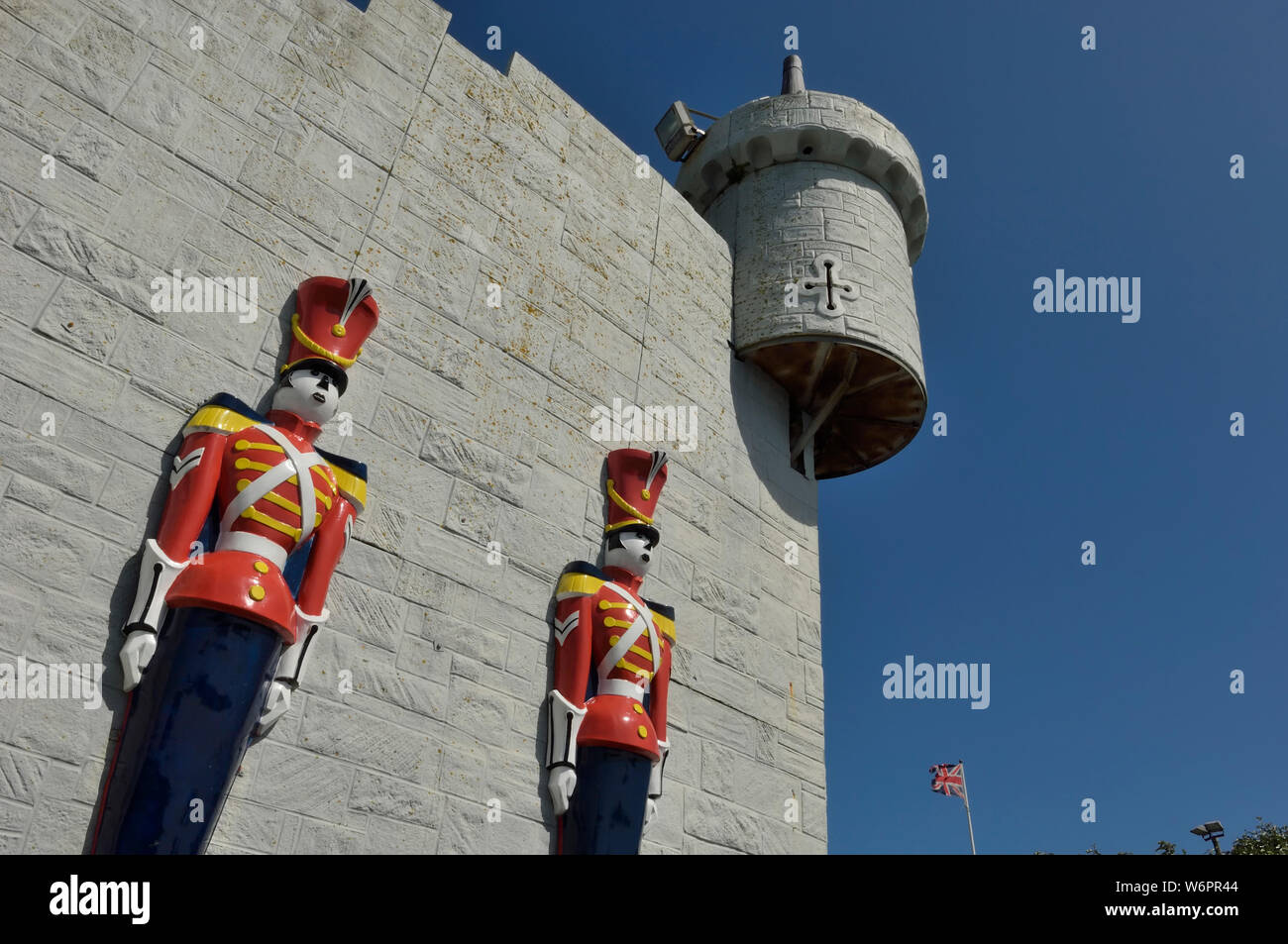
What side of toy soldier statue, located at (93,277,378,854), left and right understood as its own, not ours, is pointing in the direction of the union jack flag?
left

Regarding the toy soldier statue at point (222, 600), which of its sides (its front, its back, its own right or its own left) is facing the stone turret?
left

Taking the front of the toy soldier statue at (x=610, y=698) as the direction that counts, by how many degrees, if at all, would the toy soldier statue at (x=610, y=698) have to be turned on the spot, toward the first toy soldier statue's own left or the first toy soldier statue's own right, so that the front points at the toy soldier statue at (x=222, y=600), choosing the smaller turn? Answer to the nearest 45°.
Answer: approximately 90° to the first toy soldier statue's own right

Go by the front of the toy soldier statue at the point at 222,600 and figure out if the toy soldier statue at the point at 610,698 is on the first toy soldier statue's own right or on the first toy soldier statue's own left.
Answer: on the first toy soldier statue's own left

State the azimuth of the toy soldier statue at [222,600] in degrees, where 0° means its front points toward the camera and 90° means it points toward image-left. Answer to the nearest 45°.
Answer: approximately 315°
